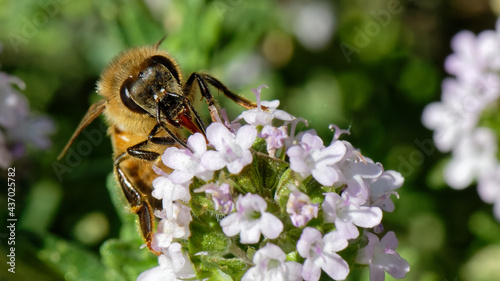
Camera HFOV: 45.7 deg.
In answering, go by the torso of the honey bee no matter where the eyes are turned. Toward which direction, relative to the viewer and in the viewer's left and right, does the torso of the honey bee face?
facing the viewer and to the right of the viewer

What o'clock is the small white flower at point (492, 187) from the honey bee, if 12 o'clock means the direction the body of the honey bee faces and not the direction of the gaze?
The small white flower is roughly at 10 o'clock from the honey bee.

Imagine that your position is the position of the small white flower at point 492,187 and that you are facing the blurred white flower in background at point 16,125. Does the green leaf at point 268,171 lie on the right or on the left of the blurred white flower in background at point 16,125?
left

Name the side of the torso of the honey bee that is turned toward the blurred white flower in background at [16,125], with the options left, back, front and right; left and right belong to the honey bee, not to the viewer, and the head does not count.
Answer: back

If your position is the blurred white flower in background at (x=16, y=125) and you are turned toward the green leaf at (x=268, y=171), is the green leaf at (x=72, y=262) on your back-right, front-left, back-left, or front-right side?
front-right

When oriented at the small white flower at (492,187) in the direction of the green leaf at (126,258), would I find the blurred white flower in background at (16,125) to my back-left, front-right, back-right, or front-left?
front-right

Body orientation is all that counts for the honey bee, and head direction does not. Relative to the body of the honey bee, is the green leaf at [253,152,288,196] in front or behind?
in front

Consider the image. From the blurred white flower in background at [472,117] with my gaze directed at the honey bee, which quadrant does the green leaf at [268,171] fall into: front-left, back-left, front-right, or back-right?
front-left

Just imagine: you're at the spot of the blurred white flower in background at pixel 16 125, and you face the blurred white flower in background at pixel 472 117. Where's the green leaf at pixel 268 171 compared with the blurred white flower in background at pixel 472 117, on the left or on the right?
right

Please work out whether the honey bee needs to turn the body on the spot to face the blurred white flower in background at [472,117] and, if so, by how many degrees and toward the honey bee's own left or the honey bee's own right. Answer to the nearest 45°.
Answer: approximately 90° to the honey bee's own left
